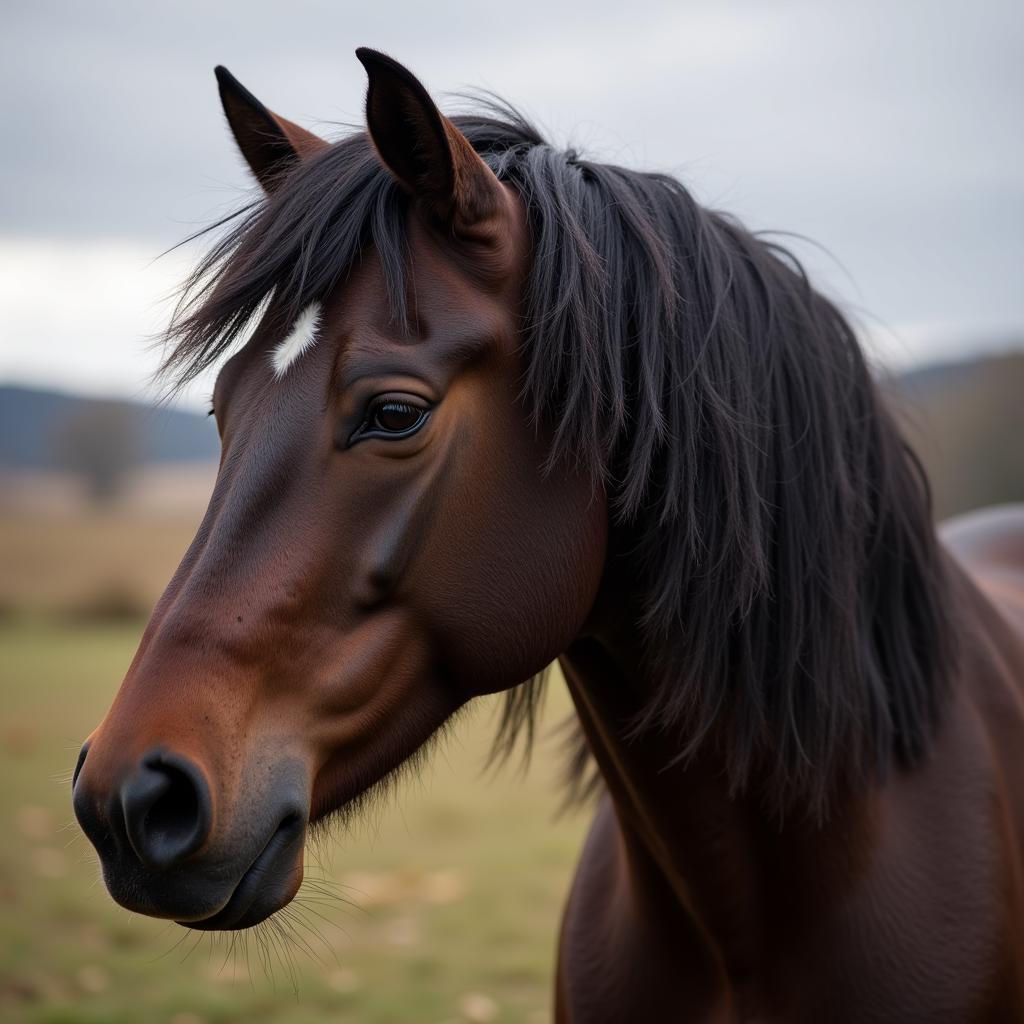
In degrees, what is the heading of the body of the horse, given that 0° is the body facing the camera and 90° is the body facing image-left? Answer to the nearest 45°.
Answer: approximately 45°
